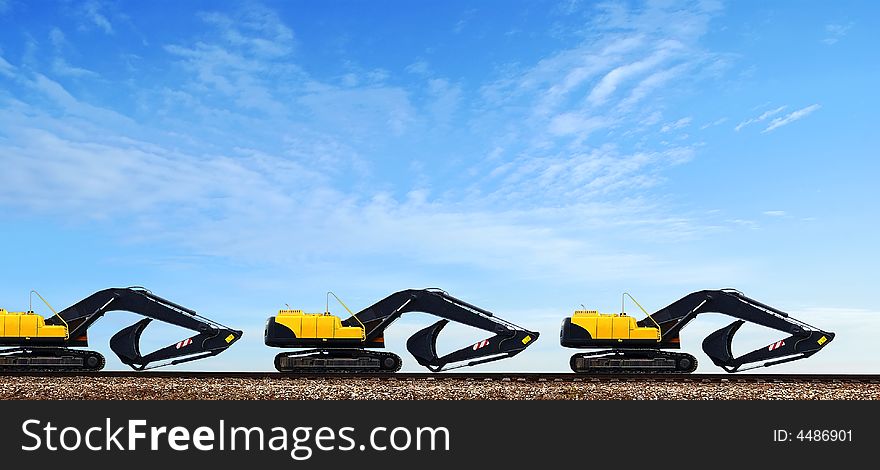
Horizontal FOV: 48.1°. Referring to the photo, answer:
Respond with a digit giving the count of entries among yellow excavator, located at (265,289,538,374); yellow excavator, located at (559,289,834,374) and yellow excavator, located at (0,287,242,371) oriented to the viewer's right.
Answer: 3

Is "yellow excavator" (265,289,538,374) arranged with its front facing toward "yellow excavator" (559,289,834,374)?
yes

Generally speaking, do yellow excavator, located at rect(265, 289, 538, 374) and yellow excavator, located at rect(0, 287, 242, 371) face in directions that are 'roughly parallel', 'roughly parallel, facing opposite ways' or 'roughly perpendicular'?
roughly parallel

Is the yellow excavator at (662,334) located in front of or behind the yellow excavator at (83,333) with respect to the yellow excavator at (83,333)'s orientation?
in front

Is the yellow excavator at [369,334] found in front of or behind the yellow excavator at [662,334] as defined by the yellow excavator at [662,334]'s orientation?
behind

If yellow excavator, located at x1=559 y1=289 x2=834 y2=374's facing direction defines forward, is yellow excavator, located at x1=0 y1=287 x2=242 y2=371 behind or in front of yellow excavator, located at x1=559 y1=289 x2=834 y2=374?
behind

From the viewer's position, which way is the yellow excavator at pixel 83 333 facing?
facing to the right of the viewer

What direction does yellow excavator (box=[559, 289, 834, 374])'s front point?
to the viewer's right

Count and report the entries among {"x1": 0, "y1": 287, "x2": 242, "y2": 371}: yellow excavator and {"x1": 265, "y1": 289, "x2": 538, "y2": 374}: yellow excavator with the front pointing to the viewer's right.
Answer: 2

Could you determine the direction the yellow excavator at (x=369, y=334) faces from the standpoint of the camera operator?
facing to the right of the viewer

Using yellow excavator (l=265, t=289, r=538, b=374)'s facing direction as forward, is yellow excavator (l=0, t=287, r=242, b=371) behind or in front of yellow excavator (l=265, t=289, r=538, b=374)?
behind

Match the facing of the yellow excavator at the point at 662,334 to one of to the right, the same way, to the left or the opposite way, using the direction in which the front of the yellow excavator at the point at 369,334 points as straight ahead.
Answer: the same way

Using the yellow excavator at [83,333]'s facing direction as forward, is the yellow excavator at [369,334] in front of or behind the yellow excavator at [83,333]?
in front

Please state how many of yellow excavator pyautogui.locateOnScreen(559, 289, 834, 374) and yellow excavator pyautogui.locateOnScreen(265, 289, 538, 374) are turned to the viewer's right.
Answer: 2
